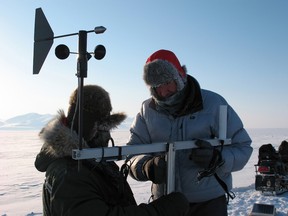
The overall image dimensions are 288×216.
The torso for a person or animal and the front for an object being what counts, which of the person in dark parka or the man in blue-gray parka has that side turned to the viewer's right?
the person in dark parka

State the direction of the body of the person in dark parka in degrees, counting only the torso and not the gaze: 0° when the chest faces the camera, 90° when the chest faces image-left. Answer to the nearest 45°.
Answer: approximately 270°

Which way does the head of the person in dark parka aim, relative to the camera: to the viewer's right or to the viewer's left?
to the viewer's right

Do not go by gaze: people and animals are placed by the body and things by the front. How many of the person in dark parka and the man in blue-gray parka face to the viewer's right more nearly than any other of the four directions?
1

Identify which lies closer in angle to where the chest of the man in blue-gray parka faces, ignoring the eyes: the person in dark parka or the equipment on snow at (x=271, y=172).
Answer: the person in dark parka
